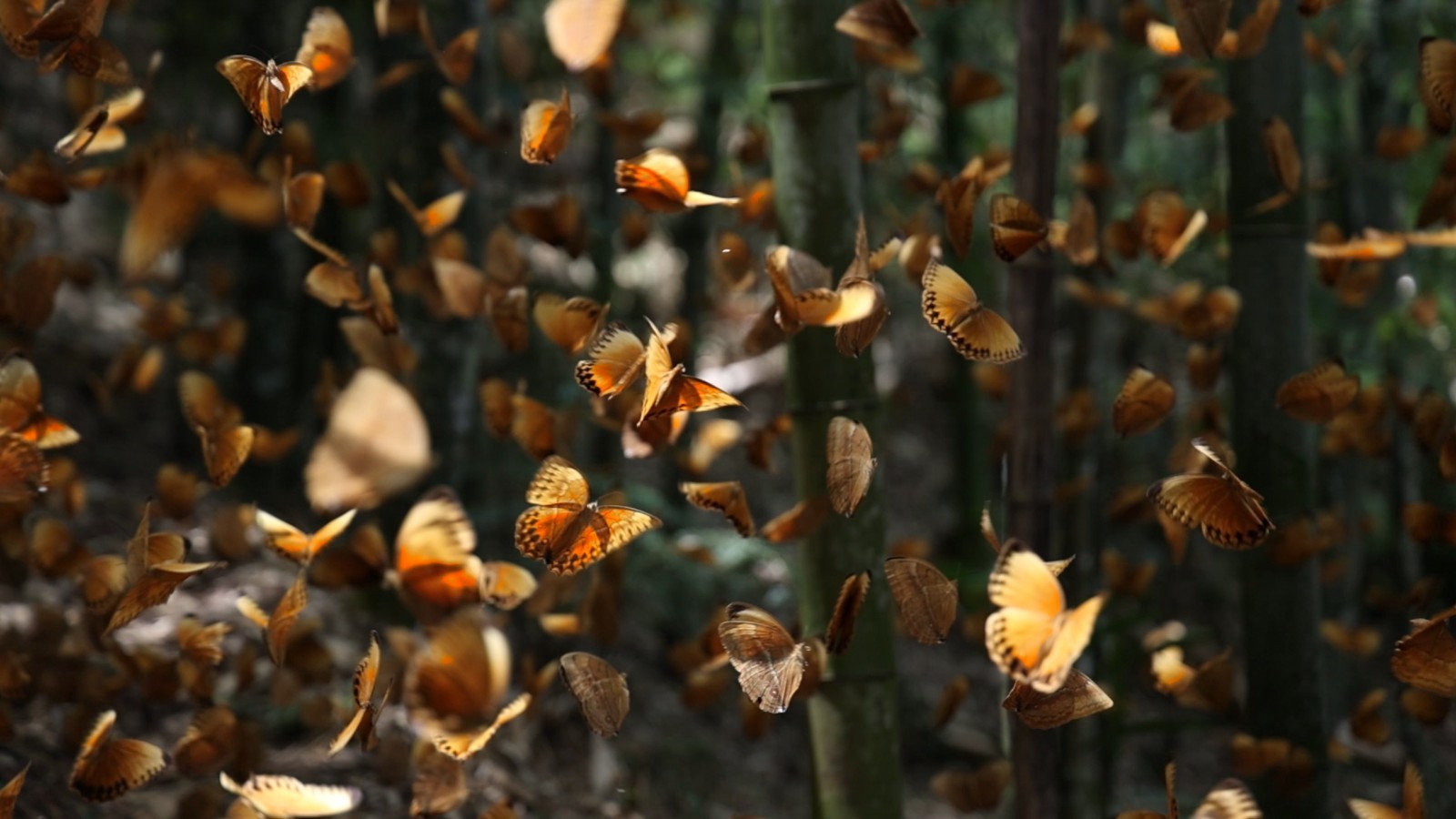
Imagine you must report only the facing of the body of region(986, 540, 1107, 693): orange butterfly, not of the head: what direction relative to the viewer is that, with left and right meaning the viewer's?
facing away from the viewer and to the right of the viewer

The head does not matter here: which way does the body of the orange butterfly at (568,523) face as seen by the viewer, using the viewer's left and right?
facing away from the viewer and to the right of the viewer
